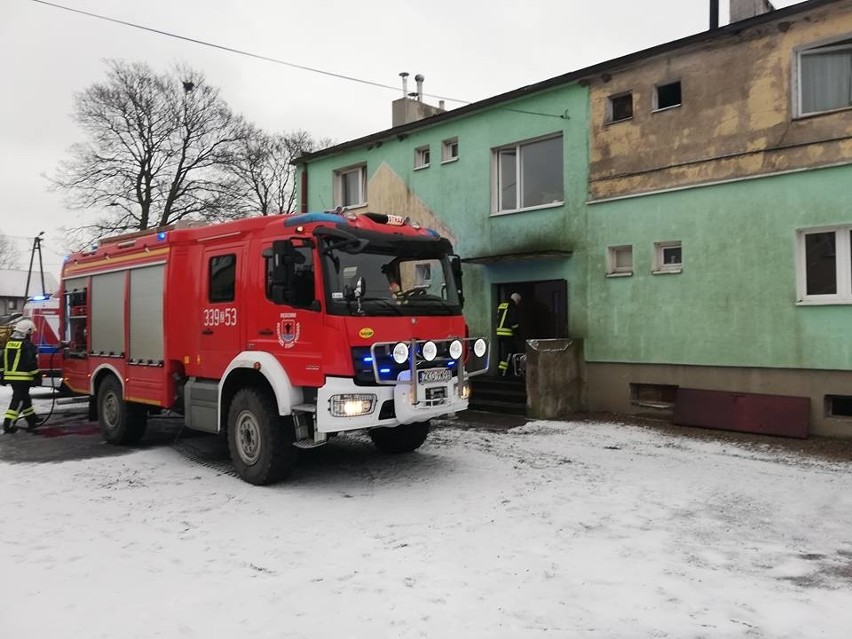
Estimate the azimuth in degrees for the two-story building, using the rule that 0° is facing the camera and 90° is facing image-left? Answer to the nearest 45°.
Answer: approximately 45°

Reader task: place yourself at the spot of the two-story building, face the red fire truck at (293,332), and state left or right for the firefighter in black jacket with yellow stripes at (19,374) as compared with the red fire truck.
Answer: right

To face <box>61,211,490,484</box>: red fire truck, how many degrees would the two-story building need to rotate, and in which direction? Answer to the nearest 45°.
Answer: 0° — it already faces it

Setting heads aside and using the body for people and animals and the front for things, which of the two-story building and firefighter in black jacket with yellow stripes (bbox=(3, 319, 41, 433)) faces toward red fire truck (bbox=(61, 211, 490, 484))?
the two-story building

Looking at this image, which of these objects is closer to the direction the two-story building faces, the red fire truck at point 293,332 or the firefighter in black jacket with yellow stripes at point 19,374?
the red fire truck
